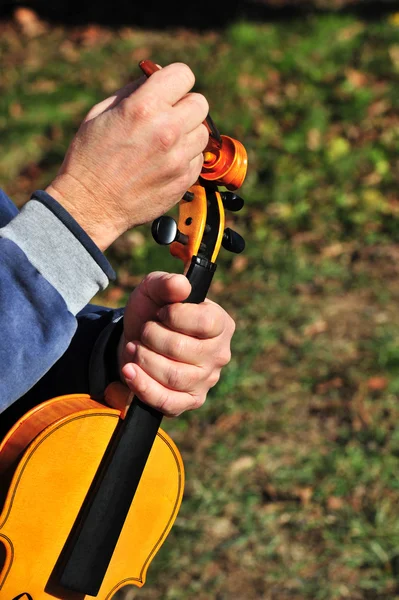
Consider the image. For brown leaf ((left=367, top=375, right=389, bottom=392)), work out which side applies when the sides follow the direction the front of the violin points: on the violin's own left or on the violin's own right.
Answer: on the violin's own left

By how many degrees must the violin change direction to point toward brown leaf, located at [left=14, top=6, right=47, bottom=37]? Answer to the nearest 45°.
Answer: approximately 135° to its left

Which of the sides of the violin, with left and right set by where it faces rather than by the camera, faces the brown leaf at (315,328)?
left

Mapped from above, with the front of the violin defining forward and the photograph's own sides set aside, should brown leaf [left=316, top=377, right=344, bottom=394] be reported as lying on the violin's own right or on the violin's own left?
on the violin's own left

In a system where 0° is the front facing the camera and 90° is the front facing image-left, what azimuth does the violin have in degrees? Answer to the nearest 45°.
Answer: approximately 315°

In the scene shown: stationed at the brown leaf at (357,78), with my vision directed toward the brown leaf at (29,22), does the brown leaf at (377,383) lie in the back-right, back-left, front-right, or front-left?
back-left

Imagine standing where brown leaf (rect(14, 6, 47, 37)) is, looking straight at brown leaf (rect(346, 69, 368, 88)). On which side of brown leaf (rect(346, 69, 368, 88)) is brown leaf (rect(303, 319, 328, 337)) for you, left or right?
right
